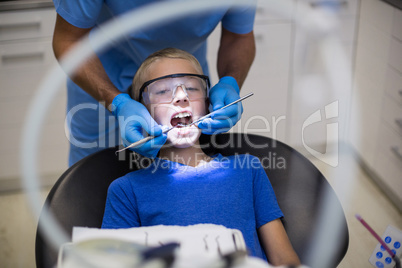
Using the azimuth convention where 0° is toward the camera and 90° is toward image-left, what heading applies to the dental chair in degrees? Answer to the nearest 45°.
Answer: approximately 0°

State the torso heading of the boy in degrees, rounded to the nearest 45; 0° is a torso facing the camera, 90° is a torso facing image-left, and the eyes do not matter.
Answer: approximately 0°
